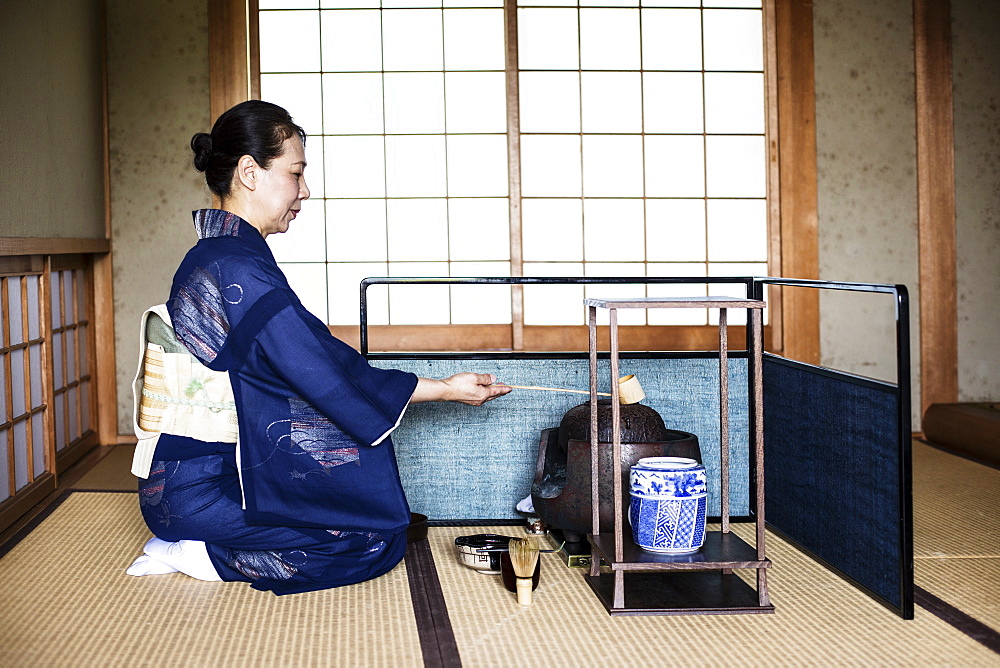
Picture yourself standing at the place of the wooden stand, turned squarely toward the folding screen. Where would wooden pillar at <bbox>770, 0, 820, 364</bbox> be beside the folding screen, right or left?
left

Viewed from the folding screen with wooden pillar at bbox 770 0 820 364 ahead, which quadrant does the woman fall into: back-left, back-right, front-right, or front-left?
back-left

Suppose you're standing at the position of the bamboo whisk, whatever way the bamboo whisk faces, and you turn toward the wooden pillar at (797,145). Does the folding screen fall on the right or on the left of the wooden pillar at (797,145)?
right

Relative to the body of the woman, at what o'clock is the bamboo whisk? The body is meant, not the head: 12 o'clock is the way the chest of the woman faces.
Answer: The bamboo whisk is roughly at 1 o'clock from the woman.

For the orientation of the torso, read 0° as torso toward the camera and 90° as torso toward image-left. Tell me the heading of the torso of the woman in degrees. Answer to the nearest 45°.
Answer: approximately 270°

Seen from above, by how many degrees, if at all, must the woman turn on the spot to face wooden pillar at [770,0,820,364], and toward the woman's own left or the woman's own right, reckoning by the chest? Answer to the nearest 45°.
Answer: approximately 45° to the woman's own left

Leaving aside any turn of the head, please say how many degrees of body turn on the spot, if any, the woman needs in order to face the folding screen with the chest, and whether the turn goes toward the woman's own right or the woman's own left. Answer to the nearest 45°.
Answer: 0° — they already face it

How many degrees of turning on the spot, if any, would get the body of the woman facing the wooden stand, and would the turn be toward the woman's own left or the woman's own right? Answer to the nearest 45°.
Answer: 0° — they already face it
